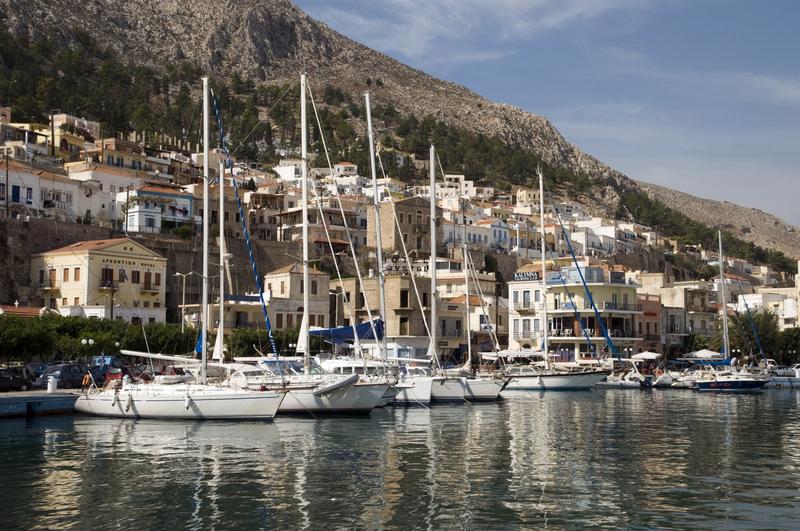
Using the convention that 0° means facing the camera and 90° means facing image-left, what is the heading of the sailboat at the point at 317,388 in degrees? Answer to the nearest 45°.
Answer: approximately 315°

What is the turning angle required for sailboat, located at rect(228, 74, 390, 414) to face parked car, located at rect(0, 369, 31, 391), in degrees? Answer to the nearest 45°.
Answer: approximately 180°

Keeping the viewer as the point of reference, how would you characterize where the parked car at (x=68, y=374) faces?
facing to the left of the viewer
